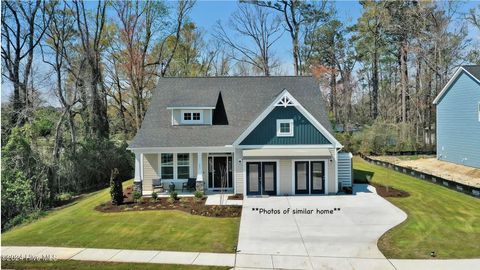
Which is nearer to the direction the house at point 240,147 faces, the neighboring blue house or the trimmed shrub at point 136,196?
the trimmed shrub

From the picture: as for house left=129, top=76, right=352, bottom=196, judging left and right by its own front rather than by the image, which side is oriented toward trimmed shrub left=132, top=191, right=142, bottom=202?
right

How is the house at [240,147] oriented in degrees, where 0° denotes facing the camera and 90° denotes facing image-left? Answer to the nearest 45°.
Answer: approximately 0°

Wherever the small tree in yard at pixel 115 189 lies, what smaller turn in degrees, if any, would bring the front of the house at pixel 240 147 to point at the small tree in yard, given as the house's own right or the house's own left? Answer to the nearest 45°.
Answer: approximately 90° to the house's own right

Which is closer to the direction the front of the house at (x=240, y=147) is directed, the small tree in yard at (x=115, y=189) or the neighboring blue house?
the small tree in yard

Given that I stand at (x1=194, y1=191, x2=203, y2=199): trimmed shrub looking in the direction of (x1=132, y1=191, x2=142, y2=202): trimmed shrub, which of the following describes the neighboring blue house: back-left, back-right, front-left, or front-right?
back-right

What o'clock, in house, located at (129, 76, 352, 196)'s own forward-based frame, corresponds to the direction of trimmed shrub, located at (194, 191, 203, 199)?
The trimmed shrub is roughly at 2 o'clock from the house.

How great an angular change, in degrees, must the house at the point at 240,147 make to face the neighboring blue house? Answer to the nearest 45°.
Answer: approximately 135° to its left

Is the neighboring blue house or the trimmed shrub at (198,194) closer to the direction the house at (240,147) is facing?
the trimmed shrub
